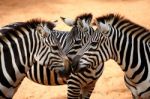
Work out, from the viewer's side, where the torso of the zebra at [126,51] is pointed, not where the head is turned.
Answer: to the viewer's left

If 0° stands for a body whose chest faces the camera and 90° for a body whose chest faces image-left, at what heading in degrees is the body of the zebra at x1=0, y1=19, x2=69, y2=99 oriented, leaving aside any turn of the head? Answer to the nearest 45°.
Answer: approximately 270°
